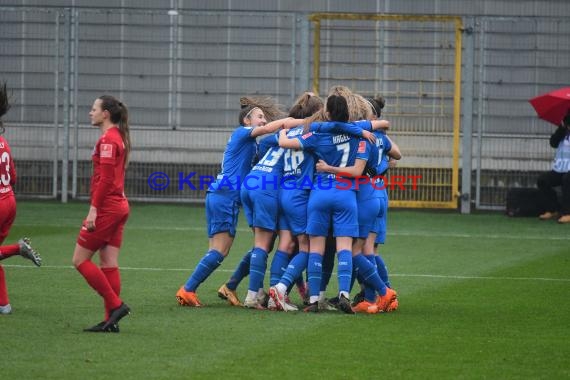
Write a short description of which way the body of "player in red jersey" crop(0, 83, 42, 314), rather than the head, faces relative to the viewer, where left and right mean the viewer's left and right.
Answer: facing away from the viewer and to the left of the viewer

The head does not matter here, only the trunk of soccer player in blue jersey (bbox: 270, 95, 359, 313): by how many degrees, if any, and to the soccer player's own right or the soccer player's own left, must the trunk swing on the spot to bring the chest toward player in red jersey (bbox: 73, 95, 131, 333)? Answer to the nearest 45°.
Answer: approximately 135° to the soccer player's own left

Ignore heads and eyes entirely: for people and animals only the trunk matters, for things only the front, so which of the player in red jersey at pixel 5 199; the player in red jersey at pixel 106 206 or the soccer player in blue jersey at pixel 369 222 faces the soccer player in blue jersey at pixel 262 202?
the soccer player in blue jersey at pixel 369 222

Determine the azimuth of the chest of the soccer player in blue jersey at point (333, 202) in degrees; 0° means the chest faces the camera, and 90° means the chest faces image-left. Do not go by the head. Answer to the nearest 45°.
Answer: approximately 180°

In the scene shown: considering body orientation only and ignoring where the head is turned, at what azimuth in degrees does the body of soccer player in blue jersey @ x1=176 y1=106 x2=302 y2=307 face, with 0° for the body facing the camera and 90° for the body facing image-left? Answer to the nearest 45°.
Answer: approximately 270°

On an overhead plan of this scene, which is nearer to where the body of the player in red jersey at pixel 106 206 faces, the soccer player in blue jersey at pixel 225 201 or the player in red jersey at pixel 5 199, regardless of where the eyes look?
the player in red jersey

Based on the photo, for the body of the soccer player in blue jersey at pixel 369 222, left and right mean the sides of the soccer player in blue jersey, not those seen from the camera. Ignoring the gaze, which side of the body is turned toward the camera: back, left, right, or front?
left
